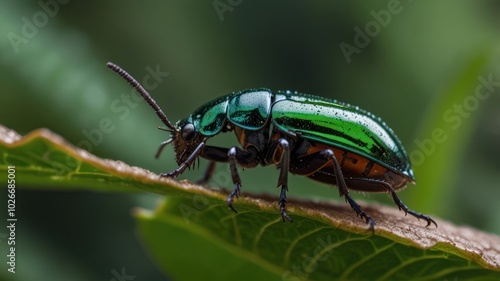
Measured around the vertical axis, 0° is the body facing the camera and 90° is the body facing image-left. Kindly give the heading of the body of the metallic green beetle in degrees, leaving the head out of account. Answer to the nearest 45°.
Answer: approximately 90°
